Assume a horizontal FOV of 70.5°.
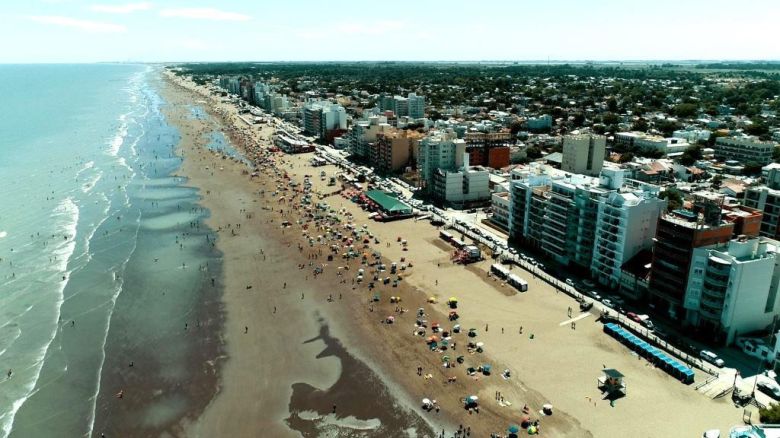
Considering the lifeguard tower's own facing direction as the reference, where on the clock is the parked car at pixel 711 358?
The parked car is roughly at 6 o'clock from the lifeguard tower.

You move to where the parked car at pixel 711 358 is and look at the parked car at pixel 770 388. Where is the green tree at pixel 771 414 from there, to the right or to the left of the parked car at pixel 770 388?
right

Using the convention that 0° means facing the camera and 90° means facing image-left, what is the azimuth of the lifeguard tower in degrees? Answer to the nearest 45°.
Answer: approximately 45°

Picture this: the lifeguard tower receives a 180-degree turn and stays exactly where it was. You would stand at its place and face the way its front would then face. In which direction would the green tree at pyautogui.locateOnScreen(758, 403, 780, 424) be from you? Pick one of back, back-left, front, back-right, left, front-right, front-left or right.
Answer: front-right

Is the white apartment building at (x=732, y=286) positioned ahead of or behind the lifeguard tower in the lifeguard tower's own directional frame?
behind

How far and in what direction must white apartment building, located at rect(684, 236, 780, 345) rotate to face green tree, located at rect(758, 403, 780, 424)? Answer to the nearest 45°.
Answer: approximately 45° to its left

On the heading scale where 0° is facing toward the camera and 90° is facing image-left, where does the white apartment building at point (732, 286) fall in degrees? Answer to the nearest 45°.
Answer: approximately 45°

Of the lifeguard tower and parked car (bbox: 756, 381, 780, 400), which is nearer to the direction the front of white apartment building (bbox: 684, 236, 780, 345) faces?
the lifeguard tower

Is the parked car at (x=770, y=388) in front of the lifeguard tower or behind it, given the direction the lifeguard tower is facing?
behind

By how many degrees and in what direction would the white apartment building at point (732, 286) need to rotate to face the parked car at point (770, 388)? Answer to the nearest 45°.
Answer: approximately 90° to its left
